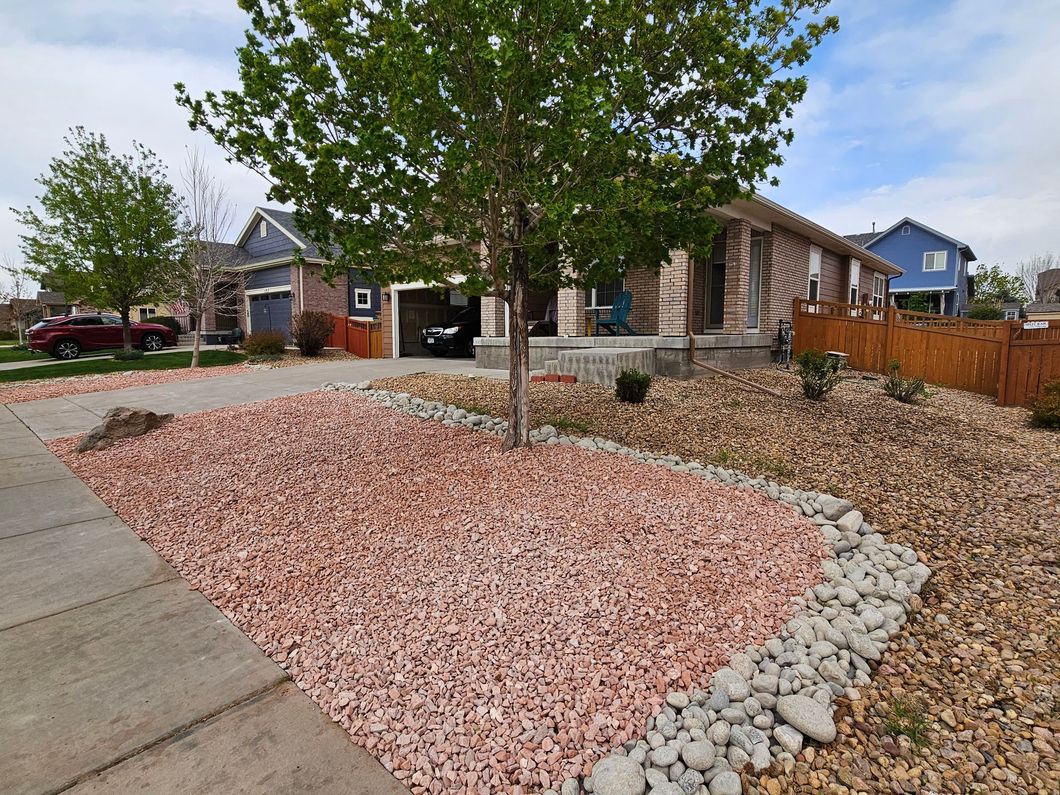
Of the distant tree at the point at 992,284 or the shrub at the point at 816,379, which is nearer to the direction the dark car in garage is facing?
the shrub

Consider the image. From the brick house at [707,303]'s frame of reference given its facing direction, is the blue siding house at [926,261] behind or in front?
behind

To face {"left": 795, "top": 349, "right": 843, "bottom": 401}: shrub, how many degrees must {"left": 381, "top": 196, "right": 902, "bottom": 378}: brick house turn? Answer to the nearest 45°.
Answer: approximately 45° to its left

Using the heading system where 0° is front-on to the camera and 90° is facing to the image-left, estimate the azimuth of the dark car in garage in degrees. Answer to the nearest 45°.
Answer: approximately 45°

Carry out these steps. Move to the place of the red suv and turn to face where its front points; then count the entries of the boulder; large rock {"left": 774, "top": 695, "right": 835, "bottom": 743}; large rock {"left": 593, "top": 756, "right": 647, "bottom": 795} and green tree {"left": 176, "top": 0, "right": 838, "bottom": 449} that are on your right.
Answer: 4

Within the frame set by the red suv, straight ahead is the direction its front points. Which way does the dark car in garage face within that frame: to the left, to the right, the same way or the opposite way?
the opposite way

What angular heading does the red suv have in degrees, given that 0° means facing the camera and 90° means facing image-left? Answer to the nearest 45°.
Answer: approximately 270°

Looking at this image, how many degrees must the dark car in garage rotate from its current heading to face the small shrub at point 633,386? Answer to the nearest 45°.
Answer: approximately 45° to its left

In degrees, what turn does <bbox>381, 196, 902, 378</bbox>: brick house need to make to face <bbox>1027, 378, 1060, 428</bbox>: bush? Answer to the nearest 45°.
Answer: approximately 90° to its left

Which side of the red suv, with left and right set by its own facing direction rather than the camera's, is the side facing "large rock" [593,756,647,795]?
right
